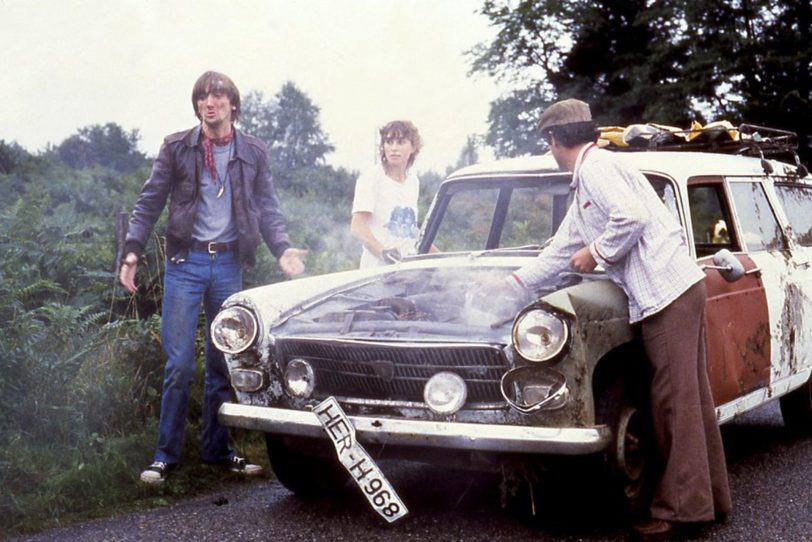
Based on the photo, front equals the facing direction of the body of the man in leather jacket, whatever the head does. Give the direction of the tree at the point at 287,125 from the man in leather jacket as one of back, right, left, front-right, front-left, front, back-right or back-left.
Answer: back

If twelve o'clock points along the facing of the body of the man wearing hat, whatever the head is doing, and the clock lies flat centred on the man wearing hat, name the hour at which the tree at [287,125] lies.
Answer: The tree is roughly at 2 o'clock from the man wearing hat.

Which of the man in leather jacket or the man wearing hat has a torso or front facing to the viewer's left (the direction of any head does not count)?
the man wearing hat

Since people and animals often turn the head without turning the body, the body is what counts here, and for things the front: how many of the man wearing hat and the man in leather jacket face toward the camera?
1

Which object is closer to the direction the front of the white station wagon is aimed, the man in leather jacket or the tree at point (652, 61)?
the man in leather jacket

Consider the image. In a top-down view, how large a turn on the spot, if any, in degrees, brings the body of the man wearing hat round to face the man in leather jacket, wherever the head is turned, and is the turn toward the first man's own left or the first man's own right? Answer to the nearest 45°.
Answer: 0° — they already face them

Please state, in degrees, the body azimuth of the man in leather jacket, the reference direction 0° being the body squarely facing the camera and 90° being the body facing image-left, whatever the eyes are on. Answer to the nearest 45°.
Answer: approximately 0°

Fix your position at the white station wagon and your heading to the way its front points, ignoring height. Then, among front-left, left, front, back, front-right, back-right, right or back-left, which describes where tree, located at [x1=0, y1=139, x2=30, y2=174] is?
right

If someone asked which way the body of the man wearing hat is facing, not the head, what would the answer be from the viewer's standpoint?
to the viewer's left

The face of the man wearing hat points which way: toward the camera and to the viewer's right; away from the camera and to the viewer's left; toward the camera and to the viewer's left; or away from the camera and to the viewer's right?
away from the camera and to the viewer's left

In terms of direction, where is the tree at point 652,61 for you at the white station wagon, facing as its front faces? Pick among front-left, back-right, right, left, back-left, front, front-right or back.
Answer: back-right

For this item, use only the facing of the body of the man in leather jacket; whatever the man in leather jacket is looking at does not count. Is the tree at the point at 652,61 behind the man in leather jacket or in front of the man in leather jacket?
behind
